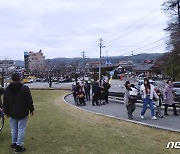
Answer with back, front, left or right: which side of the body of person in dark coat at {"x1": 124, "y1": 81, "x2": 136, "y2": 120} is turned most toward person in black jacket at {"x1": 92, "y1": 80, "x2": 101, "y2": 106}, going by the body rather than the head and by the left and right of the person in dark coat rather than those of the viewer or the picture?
left
